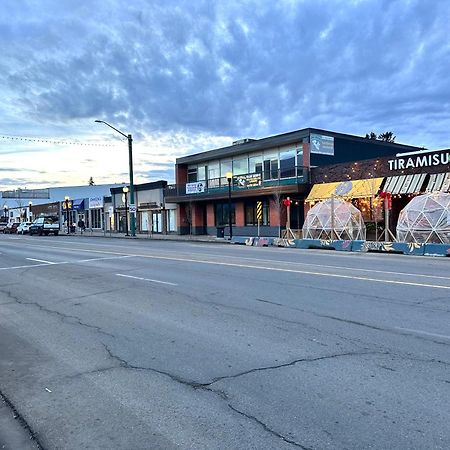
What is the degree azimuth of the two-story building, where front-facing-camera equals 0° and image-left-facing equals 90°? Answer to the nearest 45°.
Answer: approximately 45°

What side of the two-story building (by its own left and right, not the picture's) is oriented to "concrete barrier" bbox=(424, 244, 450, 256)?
left

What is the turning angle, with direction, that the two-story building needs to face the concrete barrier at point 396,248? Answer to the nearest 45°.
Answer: approximately 90° to its left

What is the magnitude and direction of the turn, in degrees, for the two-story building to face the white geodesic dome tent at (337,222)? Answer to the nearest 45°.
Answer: approximately 90° to its left

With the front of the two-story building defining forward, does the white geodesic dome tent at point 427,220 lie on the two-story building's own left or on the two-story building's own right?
on the two-story building's own left

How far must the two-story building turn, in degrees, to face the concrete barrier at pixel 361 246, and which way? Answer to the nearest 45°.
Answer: approximately 90° to its left
